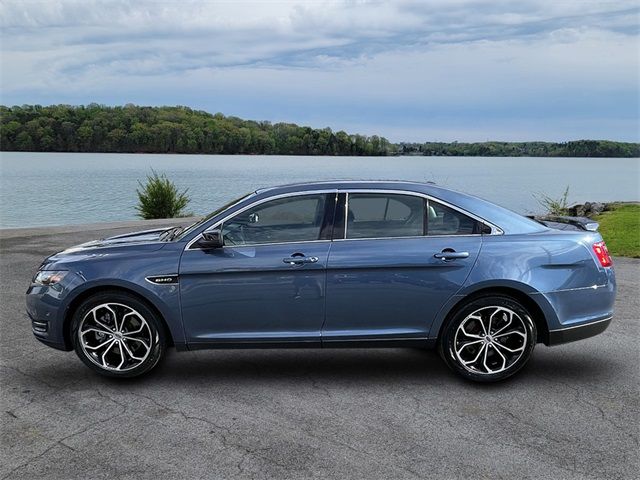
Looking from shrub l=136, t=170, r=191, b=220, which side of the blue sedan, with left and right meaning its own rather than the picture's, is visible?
right

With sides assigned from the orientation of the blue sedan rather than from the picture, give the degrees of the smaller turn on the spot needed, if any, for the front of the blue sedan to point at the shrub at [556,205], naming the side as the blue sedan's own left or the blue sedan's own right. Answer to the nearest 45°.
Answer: approximately 135° to the blue sedan's own right

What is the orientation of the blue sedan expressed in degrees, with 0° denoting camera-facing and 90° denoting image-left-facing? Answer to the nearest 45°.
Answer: approximately 90°
